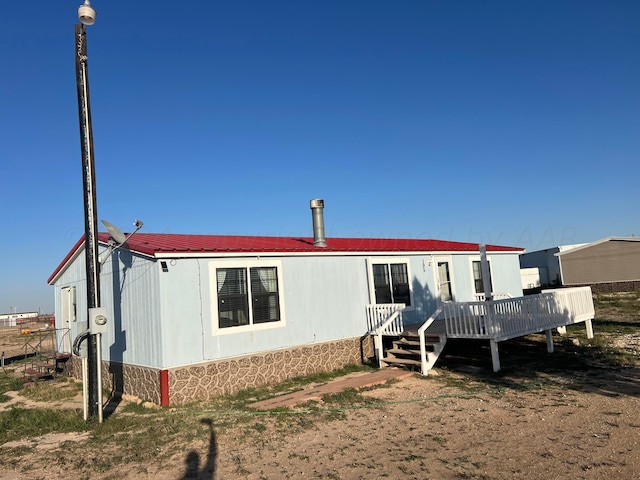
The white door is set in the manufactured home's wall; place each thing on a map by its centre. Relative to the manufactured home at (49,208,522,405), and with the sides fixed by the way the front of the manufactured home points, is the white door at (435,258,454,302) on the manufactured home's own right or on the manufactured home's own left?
on the manufactured home's own left

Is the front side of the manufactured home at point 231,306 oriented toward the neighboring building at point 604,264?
no

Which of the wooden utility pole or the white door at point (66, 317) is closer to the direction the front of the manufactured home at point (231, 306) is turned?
the wooden utility pole

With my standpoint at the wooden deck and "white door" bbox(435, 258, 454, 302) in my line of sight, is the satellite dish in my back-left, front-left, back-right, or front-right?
back-left

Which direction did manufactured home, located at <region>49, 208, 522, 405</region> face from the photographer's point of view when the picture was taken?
facing the viewer and to the right of the viewer

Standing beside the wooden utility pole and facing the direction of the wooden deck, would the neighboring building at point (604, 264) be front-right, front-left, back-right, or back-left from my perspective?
front-left

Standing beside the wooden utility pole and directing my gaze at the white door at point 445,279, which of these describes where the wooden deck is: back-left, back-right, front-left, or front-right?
front-right

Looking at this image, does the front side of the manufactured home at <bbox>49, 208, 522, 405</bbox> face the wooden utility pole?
no
